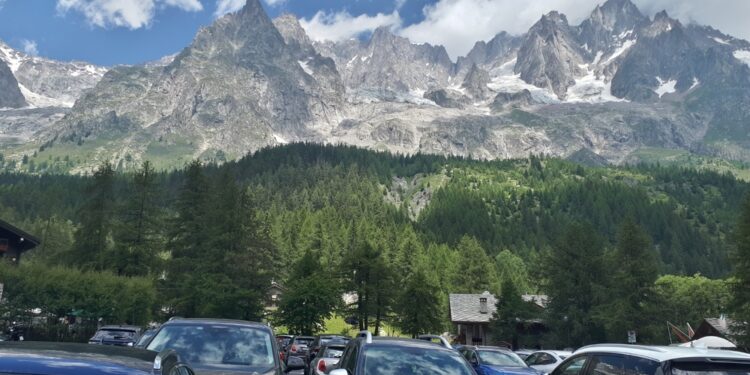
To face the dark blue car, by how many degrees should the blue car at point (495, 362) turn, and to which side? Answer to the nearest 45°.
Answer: approximately 45° to its right

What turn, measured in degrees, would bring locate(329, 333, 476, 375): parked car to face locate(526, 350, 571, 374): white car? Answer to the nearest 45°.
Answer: approximately 135° to its left

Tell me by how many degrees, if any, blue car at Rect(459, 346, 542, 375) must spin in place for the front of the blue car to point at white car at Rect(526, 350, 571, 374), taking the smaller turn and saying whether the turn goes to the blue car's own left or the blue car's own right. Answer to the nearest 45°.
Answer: approximately 135° to the blue car's own left

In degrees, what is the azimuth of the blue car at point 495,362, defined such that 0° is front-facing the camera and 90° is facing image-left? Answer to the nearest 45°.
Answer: approximately 315°

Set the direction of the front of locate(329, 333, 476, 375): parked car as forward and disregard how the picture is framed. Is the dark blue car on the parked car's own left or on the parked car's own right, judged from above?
on the parked car's own right

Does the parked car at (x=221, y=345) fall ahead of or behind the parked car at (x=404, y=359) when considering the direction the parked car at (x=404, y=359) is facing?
behind

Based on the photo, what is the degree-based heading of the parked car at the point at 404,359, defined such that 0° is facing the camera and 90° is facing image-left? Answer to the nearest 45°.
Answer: approximately 315°

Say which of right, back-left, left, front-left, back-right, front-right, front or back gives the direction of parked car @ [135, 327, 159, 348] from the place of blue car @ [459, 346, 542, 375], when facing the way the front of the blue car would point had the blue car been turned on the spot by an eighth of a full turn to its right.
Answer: front-right
